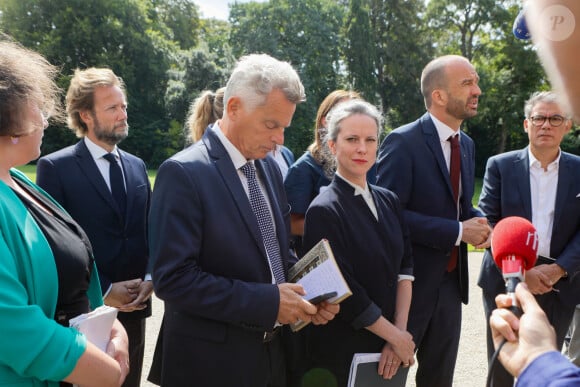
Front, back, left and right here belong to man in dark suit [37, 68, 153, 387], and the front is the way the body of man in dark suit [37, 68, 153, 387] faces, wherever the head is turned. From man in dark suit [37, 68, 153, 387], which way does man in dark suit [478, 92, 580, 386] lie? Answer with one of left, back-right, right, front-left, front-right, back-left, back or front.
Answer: front-left

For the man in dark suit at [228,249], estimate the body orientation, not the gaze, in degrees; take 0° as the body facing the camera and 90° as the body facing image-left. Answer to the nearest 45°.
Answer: approximately 315°

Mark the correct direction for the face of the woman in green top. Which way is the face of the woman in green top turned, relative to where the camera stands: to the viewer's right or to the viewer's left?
to the viewer's right

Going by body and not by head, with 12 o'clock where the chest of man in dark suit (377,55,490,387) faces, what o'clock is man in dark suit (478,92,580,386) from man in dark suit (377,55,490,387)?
man in dark suit (478,92,580,386) is roughly at 9 o'clock from man in dark suit (377,55,490,387).

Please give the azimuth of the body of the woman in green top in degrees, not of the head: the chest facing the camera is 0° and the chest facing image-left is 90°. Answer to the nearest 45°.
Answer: approximately 270°

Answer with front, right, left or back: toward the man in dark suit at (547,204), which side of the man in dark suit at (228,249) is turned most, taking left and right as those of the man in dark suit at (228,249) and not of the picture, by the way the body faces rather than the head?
left

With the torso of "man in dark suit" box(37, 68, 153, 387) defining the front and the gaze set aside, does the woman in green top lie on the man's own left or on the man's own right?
on the man's own right

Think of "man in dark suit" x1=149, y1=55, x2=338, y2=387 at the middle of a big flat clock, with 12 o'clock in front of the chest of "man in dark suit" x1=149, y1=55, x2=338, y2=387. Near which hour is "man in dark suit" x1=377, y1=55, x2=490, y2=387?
"man in dark suit" x1=377, y1=55, x2=490, y2=387 is roughly at 9 o'clock from "man in dark suit" x1=149, y1=55, x2=338, y2=387.

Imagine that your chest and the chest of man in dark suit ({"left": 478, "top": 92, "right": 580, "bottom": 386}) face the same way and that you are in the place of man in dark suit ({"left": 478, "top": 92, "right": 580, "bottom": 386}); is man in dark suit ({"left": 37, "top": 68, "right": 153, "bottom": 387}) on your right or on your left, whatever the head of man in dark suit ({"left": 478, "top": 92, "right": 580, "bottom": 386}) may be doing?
on your right

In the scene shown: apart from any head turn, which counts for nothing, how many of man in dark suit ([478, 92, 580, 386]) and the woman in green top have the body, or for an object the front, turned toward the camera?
1
